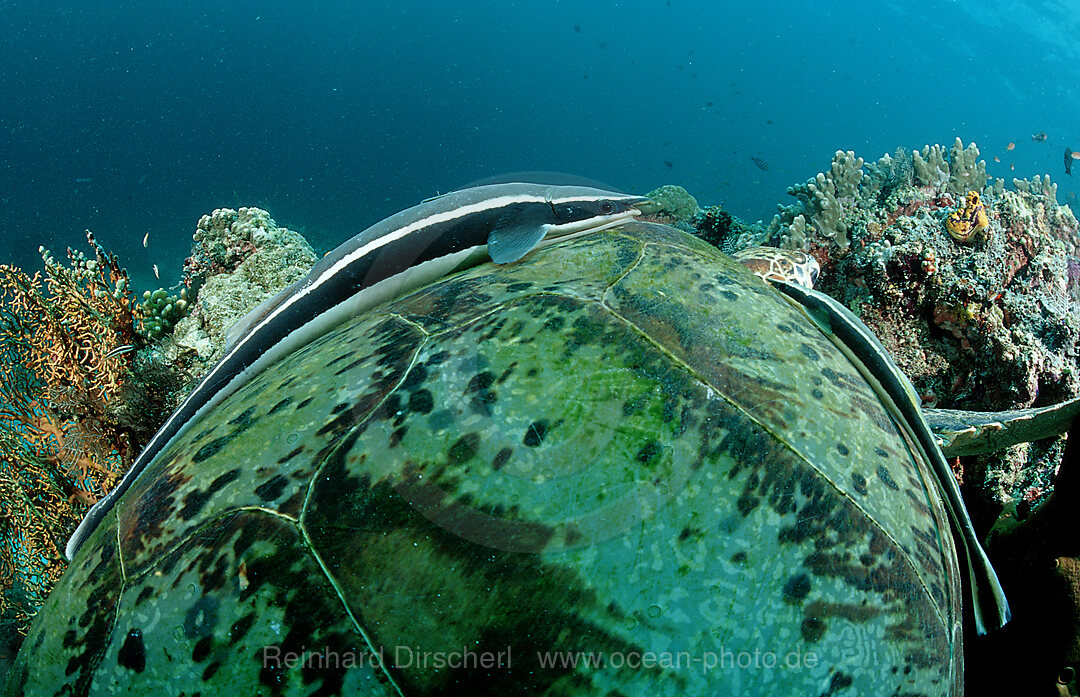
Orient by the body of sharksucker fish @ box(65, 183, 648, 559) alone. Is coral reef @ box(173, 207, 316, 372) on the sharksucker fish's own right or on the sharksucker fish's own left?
on the sharksucker fish's own left

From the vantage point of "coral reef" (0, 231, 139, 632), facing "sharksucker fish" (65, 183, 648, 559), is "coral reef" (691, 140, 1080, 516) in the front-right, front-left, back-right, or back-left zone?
front-left

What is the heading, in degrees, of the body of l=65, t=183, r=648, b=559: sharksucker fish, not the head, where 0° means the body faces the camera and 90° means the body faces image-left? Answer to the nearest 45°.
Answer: approximately 270°

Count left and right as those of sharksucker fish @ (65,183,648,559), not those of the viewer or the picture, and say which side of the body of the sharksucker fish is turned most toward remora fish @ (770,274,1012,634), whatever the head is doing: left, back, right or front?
front

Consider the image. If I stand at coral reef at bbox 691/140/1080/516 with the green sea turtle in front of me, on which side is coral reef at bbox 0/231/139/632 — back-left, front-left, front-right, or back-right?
front-right

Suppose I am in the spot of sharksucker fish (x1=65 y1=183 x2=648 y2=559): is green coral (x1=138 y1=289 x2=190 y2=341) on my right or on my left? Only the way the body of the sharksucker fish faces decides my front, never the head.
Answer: on my left

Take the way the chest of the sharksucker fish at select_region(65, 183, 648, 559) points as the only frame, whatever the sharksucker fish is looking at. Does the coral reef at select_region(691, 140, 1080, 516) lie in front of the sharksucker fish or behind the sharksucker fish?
in front
